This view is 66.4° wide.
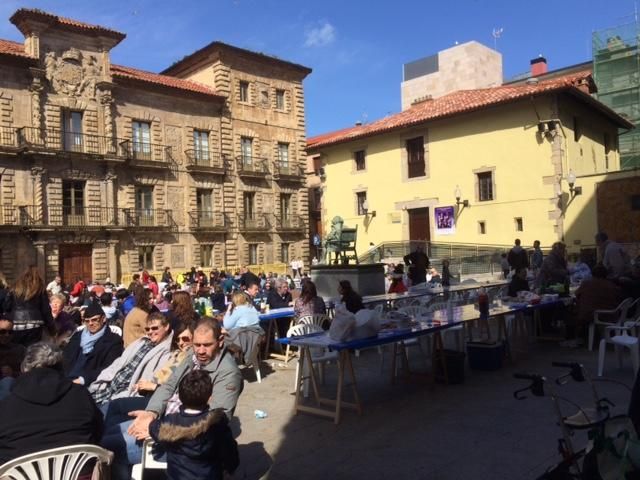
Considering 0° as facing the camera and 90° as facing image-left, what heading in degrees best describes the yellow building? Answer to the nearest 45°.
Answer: approximately 45°

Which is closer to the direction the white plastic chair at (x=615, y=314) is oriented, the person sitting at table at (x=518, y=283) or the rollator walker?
the person sitting at table

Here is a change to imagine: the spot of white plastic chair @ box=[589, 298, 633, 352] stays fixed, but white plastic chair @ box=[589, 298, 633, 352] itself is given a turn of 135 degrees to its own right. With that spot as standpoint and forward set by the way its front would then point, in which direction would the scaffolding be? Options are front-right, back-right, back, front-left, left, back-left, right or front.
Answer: front-left

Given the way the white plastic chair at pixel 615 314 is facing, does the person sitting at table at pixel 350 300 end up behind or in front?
in front

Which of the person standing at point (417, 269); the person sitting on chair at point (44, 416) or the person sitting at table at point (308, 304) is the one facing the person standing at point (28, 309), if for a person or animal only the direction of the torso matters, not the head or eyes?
the person sitting on chair at point (44, 416)

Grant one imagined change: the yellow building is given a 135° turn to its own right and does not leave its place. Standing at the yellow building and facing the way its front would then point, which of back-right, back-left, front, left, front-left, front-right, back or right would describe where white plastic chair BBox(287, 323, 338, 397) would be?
back

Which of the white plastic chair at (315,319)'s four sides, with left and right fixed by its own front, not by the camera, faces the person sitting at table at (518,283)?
right

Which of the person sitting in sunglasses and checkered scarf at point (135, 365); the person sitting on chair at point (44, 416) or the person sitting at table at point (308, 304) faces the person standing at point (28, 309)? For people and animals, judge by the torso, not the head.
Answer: the person sitting on chair at point (44, 416)

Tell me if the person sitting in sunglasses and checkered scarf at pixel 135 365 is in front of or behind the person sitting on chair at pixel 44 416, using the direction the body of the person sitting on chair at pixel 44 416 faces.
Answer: in front

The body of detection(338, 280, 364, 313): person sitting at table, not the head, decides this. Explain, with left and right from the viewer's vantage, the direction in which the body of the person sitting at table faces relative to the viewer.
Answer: facing to the left of the viewer

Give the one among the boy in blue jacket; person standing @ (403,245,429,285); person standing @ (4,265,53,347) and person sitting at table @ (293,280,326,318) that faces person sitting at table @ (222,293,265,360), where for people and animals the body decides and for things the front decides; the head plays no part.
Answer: the boy in blue jacket

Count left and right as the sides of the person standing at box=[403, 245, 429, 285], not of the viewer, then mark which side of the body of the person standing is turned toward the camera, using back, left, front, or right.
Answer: back

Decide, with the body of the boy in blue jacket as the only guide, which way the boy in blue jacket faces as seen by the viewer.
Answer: away from the camera
